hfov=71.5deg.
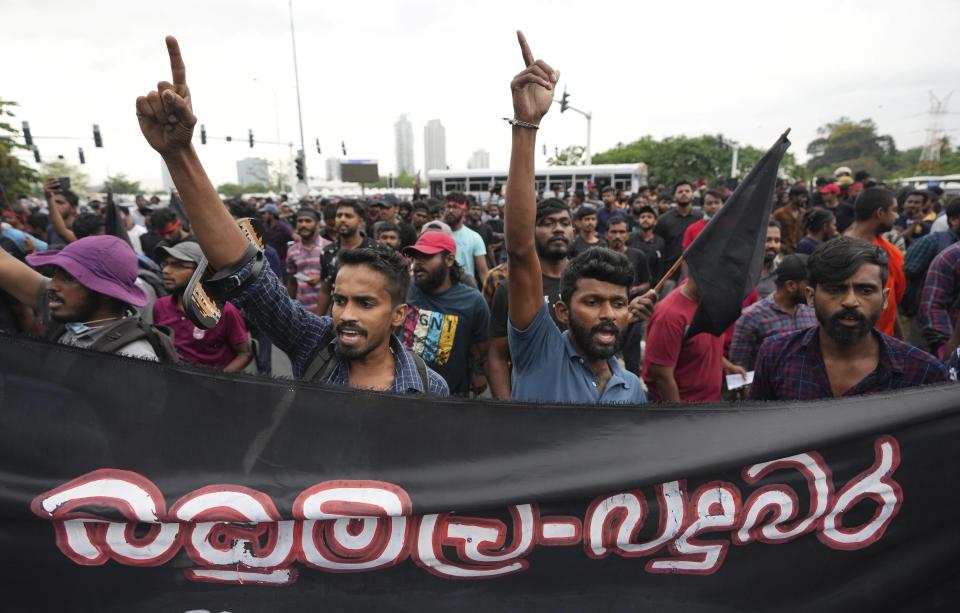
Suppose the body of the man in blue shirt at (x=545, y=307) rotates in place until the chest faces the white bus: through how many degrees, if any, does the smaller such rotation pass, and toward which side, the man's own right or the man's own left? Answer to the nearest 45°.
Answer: approximately 135° to the man's own left

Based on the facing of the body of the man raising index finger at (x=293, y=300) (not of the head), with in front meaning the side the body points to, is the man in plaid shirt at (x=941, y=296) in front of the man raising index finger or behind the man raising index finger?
behind

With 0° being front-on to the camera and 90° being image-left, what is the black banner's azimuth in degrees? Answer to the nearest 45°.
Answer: approximately 0°

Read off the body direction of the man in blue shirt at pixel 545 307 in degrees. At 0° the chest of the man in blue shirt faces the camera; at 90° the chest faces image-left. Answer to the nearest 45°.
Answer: approximately 315°

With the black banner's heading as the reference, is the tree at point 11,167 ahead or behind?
behind

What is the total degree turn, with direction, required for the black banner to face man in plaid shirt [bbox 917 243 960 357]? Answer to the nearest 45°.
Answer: approximately 135° to its left

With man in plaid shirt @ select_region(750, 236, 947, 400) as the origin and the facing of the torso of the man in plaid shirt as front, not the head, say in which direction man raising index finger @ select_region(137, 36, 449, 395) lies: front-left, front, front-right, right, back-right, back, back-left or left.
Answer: front-right

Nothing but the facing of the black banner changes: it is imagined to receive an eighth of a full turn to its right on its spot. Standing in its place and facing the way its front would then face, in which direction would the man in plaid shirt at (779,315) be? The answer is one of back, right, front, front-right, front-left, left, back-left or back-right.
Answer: back

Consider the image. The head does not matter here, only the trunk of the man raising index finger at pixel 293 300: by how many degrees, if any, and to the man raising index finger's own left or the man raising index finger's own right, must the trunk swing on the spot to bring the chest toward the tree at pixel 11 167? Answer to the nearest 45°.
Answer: approximately 135° to the man raising index finger's own right

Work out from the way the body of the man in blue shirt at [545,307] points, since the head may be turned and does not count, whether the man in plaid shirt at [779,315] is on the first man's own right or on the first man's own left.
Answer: on the first man's own left

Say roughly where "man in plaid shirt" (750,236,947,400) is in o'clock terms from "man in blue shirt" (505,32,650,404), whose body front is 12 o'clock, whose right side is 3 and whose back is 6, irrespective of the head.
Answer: The man in plaid shirt is roughly at 10 o'clock from the man in blue shirt.

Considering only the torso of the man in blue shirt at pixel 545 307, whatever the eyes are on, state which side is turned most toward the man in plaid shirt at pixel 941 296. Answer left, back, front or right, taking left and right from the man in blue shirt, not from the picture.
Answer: left
